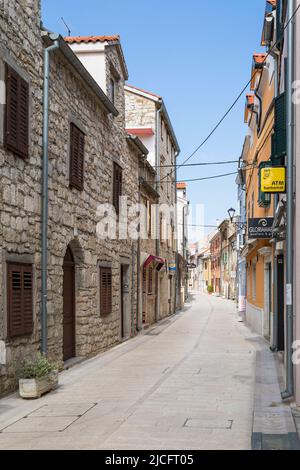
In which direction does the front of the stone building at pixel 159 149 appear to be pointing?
to the viewer's right

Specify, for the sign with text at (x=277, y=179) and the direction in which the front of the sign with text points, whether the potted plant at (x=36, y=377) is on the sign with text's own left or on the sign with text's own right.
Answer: on the sign with text's own right

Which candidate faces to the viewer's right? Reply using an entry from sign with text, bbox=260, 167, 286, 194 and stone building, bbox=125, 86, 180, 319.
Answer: the stone building

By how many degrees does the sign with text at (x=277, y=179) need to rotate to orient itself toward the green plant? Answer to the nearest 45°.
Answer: approximately 90° to its right

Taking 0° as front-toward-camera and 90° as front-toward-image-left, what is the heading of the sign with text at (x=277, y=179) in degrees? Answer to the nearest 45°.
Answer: approximately 0°

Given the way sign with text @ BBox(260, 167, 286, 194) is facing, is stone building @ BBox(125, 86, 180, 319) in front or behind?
behind

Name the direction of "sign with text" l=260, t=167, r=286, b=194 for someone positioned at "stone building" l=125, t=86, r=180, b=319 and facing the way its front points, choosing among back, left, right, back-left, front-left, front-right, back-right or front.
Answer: right

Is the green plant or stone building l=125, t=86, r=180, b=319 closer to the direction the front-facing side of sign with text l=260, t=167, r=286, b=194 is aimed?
the green plant

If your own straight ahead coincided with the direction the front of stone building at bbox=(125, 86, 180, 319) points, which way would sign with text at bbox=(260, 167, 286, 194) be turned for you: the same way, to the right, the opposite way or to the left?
to the right

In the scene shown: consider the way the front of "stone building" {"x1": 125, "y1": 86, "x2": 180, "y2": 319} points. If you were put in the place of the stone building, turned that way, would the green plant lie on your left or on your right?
on your right

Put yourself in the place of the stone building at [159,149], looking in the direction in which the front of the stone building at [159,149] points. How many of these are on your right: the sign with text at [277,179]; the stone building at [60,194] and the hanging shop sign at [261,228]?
3

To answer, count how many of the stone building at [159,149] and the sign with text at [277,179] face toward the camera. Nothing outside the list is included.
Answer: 1
